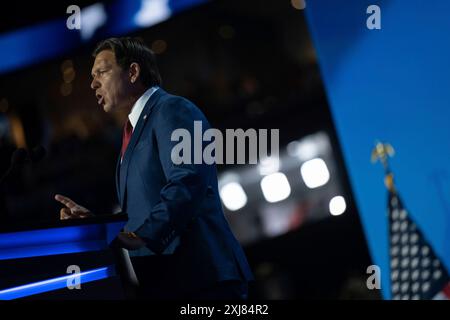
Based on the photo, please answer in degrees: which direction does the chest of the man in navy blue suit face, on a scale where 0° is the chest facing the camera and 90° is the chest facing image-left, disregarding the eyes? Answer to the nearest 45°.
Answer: approximately 90°

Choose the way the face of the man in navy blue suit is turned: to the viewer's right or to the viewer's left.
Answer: to the viewer's left

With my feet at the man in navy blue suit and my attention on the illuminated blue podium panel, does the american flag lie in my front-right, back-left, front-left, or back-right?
back-right

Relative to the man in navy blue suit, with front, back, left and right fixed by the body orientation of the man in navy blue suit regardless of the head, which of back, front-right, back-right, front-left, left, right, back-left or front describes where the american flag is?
back-right
